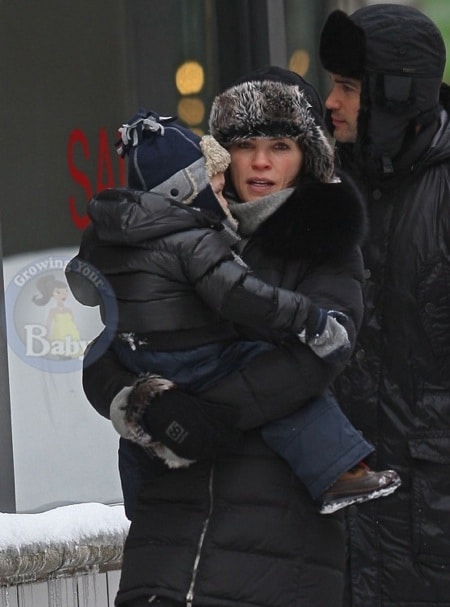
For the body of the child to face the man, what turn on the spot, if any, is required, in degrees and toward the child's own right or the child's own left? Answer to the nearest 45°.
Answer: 0° — they already face them

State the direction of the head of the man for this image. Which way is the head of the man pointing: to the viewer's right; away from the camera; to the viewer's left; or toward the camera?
to the viewer's left

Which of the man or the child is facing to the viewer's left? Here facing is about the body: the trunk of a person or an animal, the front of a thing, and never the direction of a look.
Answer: the man

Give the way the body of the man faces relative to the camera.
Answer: to the viewer's left

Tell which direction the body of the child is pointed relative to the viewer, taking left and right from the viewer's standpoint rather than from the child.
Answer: facing away from the viewer and to the right of the viewer

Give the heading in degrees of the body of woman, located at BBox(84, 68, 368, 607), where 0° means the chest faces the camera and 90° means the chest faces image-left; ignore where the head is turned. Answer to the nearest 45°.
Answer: approximately 45°

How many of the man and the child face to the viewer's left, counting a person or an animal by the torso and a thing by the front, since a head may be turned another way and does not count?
1
